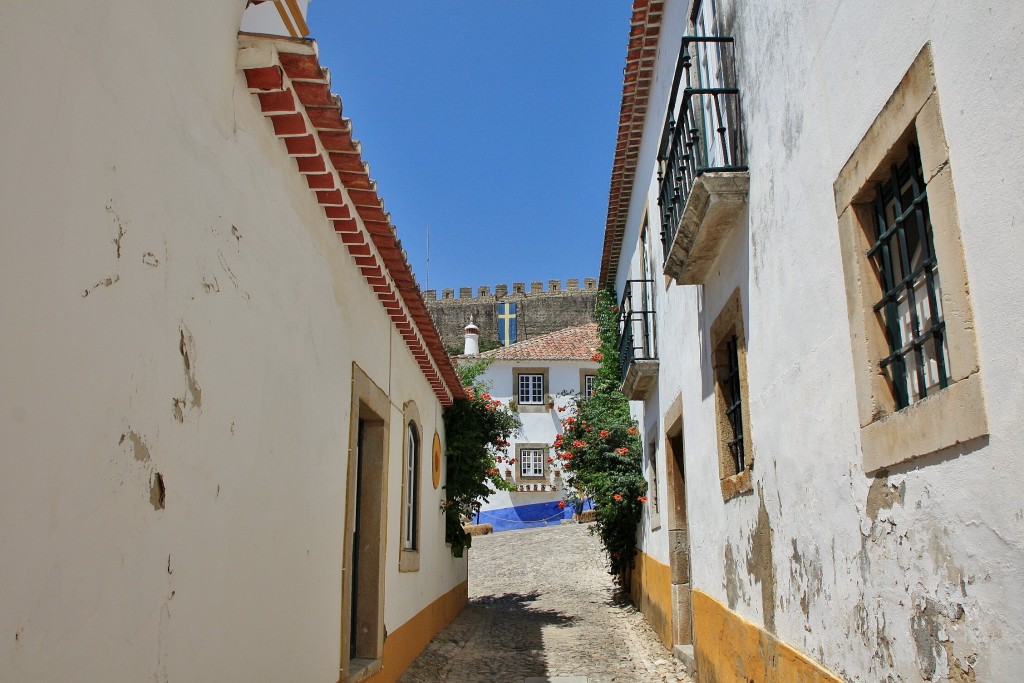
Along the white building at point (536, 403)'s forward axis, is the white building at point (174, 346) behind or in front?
in front

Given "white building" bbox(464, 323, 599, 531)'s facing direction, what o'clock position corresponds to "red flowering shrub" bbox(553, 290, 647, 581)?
The red flowering shrub is roughly at 12 o'clock from the white building.

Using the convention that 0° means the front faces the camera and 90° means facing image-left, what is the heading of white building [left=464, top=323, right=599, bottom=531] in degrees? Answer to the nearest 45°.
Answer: approximately 0°

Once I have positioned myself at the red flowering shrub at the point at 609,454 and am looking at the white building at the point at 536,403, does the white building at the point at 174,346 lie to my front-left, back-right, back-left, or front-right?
back-left
